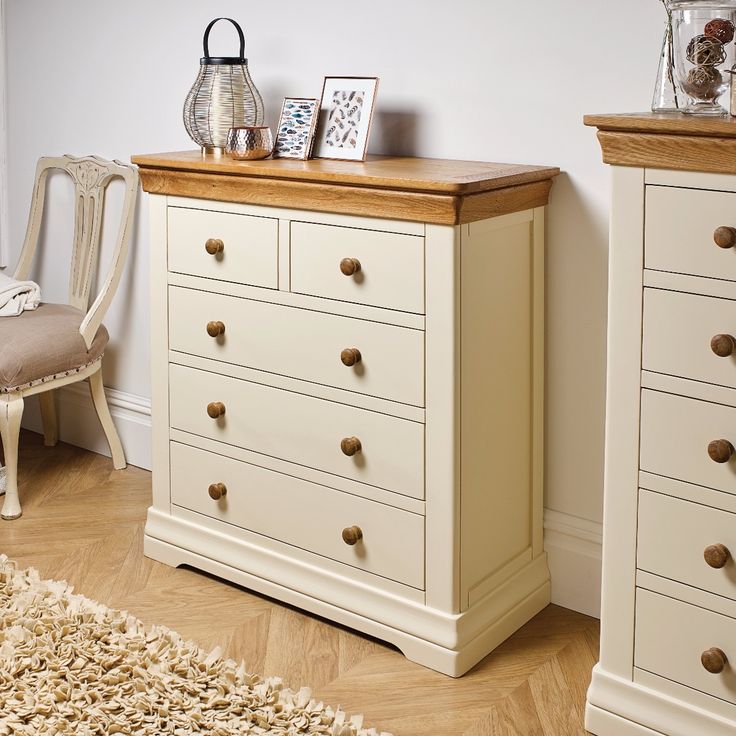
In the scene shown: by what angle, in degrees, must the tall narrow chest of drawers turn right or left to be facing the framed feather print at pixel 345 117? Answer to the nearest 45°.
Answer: approximately 90° to its right

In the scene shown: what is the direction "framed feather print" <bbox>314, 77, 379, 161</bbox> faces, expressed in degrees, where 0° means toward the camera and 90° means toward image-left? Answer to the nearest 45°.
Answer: approximately 45°

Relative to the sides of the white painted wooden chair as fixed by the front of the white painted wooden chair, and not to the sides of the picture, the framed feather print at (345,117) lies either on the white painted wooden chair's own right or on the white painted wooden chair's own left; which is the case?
on the white painted wooden chair's own left

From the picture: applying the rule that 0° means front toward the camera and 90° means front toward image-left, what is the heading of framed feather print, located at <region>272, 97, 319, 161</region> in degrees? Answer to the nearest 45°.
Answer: approximately 45°

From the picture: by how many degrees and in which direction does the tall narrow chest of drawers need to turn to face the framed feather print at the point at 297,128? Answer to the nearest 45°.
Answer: approximately 90° to its right

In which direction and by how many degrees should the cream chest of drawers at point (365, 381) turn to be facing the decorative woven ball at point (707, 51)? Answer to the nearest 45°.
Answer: approximately 90° to its left

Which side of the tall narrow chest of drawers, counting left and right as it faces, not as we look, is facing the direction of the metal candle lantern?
right

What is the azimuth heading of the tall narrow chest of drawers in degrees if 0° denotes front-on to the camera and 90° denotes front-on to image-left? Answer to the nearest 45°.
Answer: approximately 45°

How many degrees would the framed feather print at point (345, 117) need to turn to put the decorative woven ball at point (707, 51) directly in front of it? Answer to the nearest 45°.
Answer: approximately 90° to its left

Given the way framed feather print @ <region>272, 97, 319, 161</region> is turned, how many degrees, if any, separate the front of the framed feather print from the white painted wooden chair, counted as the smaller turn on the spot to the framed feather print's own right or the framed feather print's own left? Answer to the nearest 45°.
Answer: approximately 90° to the framed feather print's own right

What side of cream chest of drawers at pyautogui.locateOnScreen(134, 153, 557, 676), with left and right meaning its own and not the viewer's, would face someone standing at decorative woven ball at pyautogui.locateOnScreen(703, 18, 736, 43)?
left
